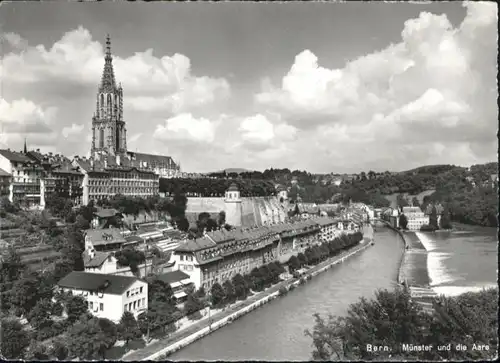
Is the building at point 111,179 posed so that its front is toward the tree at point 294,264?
yes

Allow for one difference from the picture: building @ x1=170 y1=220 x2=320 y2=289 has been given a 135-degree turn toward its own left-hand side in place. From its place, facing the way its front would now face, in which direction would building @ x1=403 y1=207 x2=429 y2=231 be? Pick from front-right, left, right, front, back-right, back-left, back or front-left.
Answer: front-right

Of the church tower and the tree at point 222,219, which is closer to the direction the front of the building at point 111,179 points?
the tree

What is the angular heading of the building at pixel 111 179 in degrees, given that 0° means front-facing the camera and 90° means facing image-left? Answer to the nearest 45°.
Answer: approximately 315°

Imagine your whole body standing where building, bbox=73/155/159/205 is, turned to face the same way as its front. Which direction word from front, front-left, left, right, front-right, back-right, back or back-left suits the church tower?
back-left

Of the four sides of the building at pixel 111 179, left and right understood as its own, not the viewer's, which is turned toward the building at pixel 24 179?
right

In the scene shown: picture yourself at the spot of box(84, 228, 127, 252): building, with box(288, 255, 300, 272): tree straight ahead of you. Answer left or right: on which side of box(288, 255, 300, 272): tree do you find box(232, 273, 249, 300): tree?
right

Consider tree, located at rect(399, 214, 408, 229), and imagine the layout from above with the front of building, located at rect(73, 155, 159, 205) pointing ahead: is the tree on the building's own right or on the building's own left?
on the building's own left

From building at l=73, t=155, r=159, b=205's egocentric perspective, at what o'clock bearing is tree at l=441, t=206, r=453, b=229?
The tree is roughly at 10 o'clock from the building.

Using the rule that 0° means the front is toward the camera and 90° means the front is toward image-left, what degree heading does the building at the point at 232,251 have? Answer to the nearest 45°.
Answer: approximately 315°

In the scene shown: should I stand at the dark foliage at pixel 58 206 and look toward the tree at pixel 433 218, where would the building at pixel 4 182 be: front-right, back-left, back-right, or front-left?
back-left

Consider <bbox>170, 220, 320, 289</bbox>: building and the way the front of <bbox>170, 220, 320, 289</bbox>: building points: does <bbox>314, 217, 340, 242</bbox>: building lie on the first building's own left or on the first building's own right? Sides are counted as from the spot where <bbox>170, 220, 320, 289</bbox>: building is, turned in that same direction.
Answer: on the first building's own left

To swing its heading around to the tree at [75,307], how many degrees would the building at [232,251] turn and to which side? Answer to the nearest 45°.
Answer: approximately 90° to its right

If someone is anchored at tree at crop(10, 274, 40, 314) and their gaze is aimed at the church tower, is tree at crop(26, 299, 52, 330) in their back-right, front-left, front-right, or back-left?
back-right
